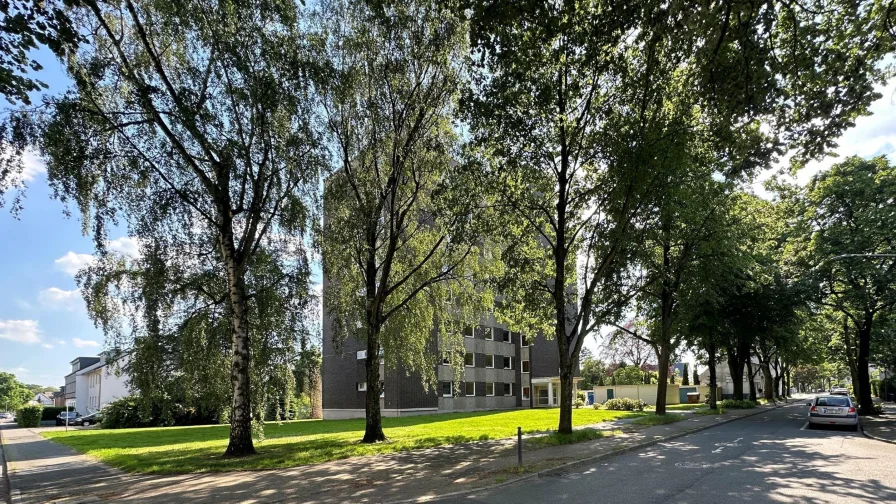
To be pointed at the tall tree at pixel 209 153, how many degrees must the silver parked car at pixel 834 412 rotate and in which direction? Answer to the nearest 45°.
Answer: approximately 135° to its left

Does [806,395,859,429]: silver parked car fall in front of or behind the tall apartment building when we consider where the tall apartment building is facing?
in front

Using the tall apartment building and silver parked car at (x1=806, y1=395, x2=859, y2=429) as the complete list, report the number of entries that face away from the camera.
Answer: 1

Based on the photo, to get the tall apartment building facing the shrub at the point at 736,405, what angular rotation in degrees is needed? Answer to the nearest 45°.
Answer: approximately 45° to its left

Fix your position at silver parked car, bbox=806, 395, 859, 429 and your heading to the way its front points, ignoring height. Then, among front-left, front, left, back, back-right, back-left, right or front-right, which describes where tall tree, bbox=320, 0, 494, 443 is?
back-left

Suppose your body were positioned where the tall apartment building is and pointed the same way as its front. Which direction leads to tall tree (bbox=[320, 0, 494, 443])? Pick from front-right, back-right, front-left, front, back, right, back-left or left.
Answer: front-right

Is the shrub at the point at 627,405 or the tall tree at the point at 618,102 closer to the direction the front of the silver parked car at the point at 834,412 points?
the shrub

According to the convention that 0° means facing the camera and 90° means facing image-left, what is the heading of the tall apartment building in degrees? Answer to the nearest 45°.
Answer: approximately 315°

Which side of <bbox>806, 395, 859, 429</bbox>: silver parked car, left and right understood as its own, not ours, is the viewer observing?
back

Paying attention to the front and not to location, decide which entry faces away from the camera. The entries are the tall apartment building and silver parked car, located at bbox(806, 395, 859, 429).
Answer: the silver parked car

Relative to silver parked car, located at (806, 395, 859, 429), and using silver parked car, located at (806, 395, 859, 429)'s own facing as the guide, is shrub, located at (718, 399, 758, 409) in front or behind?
in front
